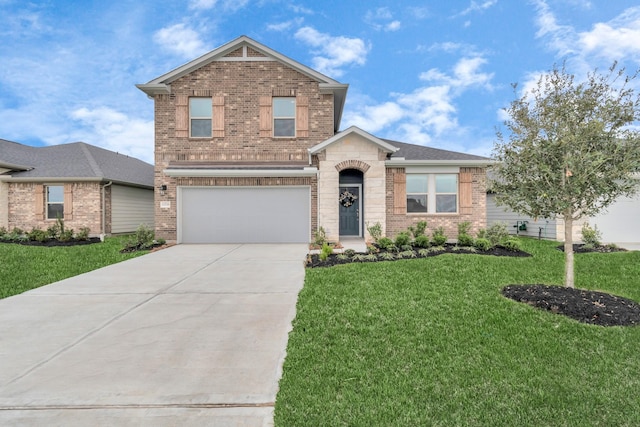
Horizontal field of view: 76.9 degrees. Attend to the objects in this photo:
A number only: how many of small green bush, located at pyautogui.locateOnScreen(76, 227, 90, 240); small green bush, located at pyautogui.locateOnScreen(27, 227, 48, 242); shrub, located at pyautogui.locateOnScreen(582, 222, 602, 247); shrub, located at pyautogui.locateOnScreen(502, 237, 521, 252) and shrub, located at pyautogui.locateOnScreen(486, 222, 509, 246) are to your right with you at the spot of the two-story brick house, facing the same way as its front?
2

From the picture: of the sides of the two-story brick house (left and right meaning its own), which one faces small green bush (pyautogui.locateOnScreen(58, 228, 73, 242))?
right

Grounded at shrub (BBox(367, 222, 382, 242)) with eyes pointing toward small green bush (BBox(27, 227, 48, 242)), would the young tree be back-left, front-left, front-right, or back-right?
back-left

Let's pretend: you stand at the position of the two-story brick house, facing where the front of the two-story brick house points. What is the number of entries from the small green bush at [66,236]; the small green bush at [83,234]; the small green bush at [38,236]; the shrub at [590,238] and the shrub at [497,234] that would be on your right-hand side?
3

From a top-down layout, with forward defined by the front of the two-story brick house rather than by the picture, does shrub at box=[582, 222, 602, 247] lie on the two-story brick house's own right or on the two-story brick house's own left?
on the two-story brick house's own left

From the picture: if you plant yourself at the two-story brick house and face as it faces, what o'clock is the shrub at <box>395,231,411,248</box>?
The shrub is roughly at 10 o'clock from the two-story brick house.

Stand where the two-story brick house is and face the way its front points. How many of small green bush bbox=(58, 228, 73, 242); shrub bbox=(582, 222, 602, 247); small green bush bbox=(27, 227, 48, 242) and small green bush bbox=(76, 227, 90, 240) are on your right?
3

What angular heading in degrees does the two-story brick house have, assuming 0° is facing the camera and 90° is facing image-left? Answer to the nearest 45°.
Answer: approximately 0°

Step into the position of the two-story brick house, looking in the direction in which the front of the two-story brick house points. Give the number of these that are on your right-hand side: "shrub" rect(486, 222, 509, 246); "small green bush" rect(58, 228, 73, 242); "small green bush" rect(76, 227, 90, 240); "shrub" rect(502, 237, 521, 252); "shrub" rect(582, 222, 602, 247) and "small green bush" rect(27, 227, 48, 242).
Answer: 3

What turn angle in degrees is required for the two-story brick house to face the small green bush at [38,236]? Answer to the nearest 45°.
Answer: approximately 90° to its right

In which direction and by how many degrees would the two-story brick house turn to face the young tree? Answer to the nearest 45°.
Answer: approximately 45° to its left

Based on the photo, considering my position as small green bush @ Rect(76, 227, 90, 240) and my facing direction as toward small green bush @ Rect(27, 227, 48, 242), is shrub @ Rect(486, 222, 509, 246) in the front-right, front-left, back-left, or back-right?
back-left

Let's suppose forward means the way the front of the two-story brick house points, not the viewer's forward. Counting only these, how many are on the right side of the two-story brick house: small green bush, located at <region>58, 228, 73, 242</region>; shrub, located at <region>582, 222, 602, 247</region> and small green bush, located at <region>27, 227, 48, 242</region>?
2
